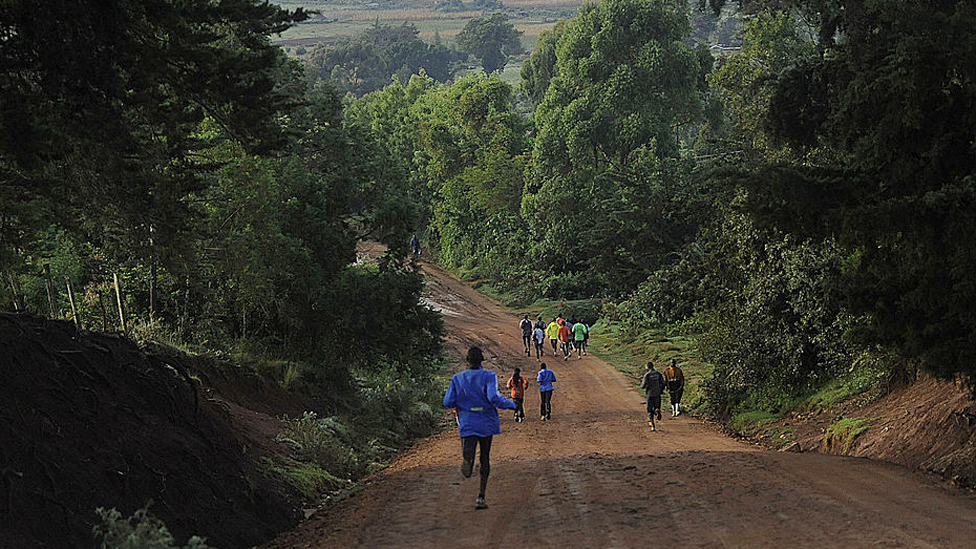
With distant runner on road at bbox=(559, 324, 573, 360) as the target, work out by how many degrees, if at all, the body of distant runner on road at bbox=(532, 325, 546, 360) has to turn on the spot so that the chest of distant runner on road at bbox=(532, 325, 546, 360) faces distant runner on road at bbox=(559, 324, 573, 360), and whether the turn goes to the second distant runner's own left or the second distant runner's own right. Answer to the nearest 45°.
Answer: approximately 135° to the second distant runner's own right

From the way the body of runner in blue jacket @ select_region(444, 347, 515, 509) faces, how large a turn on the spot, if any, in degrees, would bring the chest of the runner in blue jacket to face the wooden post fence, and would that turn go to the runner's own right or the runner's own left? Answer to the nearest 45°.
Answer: approximately 45° to the runner's own left

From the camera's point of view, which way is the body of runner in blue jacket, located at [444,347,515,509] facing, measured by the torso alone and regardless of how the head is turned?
away from the camera

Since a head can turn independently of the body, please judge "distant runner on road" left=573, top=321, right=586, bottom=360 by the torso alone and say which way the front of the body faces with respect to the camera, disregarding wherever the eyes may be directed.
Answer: away from the camera

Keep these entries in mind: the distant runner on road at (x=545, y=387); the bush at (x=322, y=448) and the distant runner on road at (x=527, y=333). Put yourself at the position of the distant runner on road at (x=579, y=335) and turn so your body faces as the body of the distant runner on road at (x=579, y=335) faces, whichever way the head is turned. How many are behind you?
2

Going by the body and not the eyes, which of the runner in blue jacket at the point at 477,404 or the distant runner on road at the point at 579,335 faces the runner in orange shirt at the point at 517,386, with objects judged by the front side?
the runner in blue jacket

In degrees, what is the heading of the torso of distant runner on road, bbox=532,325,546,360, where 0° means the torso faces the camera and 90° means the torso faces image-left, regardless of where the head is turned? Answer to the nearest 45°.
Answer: approximately 180°

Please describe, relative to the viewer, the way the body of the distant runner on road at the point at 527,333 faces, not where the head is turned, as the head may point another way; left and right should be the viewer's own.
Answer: facing away from the viewer

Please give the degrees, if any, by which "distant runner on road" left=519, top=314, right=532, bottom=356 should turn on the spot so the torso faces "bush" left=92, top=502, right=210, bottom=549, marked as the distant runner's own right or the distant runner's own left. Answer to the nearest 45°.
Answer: approximately 180°

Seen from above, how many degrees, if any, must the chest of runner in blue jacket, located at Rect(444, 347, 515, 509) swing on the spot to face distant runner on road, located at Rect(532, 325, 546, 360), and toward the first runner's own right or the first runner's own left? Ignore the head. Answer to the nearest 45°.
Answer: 0° — they already face them

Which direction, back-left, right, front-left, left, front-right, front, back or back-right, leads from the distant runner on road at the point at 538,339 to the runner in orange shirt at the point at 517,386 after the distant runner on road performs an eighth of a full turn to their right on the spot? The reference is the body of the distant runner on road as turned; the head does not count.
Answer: back-right

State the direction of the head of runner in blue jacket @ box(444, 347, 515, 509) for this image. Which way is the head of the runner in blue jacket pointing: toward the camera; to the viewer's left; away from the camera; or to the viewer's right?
away from the camera

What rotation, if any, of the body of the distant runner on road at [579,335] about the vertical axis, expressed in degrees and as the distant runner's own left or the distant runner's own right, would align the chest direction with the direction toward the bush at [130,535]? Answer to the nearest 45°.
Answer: approximately 180°

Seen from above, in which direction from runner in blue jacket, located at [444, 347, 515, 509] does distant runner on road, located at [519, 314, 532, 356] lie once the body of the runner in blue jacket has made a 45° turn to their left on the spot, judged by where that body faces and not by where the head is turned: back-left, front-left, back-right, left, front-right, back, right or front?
front-right

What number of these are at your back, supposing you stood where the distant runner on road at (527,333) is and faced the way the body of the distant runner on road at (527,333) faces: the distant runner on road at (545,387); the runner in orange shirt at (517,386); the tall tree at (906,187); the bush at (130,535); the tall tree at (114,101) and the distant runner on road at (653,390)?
6

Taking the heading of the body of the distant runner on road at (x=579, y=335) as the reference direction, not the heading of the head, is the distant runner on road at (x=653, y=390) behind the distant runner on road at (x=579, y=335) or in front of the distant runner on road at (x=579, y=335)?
behind
